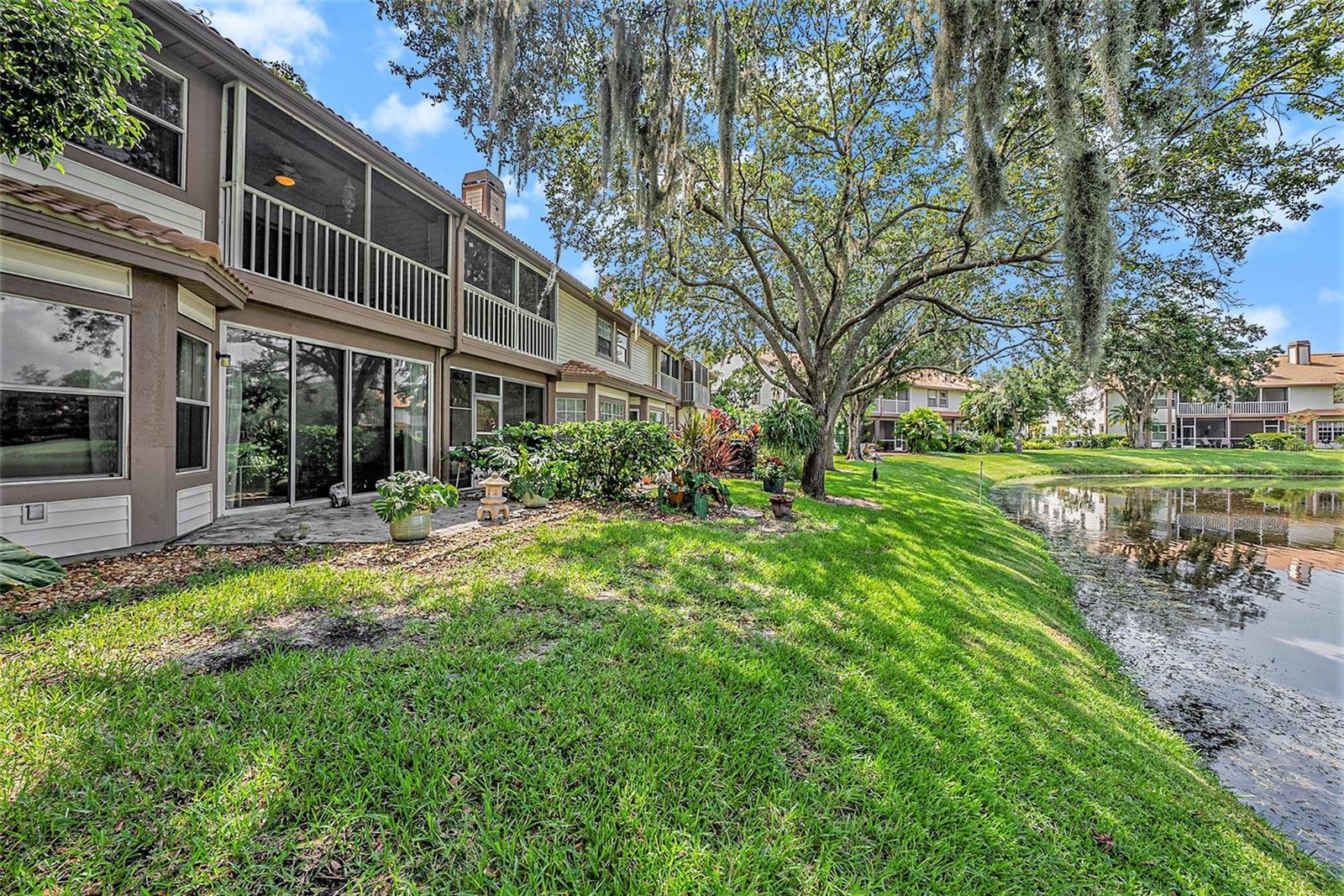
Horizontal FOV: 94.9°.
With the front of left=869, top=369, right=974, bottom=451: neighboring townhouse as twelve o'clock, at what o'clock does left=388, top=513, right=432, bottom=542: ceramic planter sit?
The ceramic planter is roughly at 12 o'clock from the neighboring townhouse.

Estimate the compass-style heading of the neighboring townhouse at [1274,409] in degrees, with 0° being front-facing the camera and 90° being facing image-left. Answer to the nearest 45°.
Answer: approximately 0°

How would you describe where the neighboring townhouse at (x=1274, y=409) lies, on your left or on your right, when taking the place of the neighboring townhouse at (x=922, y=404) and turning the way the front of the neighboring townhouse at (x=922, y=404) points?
on your left

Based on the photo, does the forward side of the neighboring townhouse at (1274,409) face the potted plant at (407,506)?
yes

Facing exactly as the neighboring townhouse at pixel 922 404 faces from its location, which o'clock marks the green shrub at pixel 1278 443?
The green shrub is roughly at 9 o'clock from the neighboring townhouse.

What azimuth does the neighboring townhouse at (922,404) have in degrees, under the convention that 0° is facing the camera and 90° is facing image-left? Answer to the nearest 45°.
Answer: approximately 0°

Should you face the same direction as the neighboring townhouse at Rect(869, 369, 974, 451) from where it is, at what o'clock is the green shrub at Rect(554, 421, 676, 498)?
The green shrub is roughly at 12 o'clock from the neighboring townhouse.

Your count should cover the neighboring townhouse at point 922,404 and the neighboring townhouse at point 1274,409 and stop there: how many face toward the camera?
2
